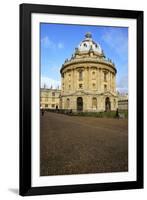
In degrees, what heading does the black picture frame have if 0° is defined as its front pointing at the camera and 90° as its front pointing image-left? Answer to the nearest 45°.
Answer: approximately 315°
